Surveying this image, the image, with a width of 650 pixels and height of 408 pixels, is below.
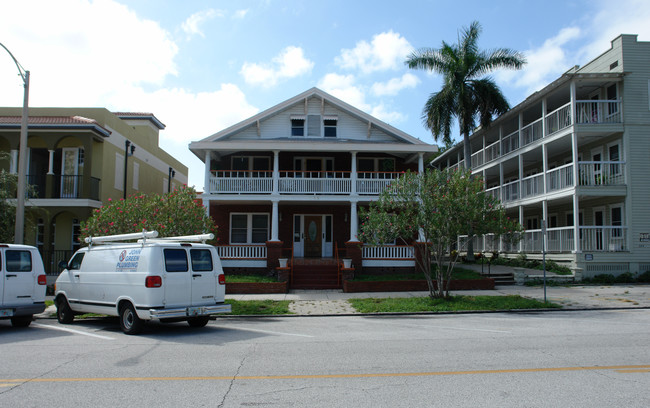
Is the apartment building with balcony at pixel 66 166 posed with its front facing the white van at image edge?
yes

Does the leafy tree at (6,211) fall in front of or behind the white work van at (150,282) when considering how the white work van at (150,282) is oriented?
in front

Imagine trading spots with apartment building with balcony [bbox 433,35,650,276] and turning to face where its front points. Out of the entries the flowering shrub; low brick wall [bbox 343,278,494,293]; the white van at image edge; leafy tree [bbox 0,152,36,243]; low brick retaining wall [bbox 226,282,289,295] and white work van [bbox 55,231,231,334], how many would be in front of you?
6

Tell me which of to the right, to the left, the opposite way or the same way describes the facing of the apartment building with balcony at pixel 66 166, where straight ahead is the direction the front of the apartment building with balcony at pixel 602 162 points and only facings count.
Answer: to the left

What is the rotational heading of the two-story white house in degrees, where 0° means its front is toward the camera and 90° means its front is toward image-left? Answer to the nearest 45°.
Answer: approximately 0°

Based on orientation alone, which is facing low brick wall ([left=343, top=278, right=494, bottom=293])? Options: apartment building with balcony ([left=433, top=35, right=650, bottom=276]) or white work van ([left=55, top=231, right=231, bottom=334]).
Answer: the apartment building with balcony

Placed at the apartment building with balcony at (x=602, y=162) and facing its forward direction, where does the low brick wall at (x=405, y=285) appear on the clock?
The low brick wall is roughly at 12 o'clock from the apartment building with balcony.

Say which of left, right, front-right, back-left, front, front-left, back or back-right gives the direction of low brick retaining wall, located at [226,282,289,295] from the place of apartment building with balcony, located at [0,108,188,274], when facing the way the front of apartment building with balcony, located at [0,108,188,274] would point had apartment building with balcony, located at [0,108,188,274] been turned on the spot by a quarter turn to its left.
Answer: front-right

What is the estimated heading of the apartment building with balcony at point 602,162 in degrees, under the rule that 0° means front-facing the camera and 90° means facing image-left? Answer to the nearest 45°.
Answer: approximately 45°

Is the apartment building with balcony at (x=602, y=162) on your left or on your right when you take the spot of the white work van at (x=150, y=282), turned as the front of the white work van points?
on your right

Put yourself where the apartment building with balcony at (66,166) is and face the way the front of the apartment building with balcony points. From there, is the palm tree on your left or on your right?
on your left

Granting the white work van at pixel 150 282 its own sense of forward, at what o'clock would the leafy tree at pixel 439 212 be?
The leafy tree is roughly at 4 o'clock from the white work van.

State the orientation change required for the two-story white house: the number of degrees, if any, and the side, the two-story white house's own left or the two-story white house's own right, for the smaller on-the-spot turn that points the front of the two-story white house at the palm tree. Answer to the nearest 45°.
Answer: approximately 90° to the two-story white house's own left

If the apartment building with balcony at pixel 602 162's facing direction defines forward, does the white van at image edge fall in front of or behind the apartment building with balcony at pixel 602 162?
in front
